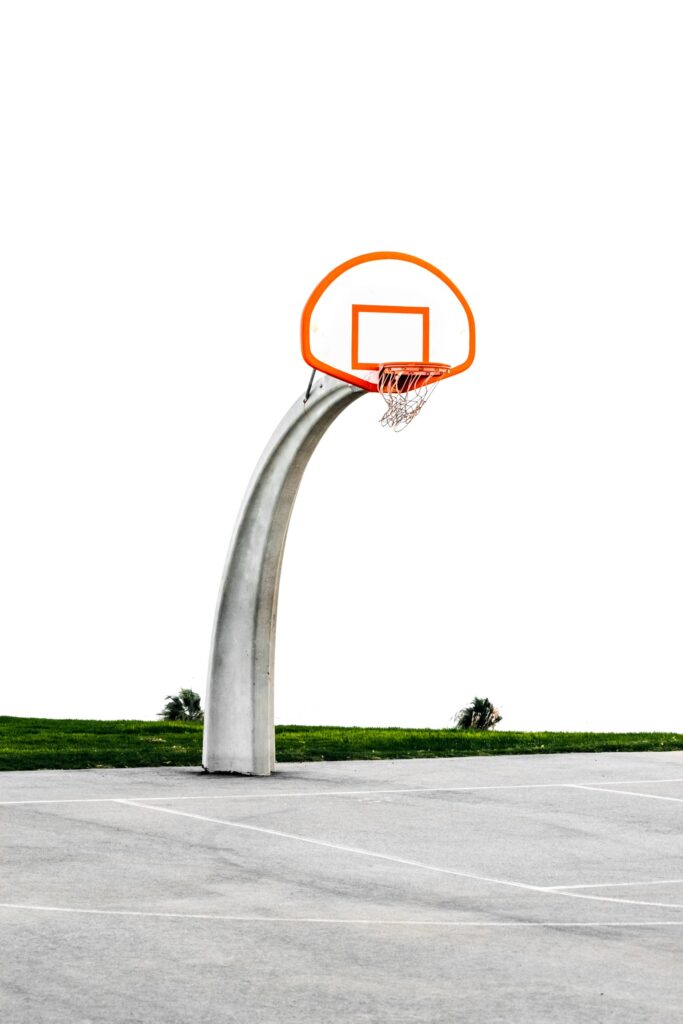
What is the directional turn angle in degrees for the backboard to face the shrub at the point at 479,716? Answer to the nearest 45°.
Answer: approximately 135° to its left

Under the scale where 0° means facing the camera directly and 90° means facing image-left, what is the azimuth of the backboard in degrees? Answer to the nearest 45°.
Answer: approximately 315°

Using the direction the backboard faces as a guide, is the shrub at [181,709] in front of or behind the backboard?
behind
